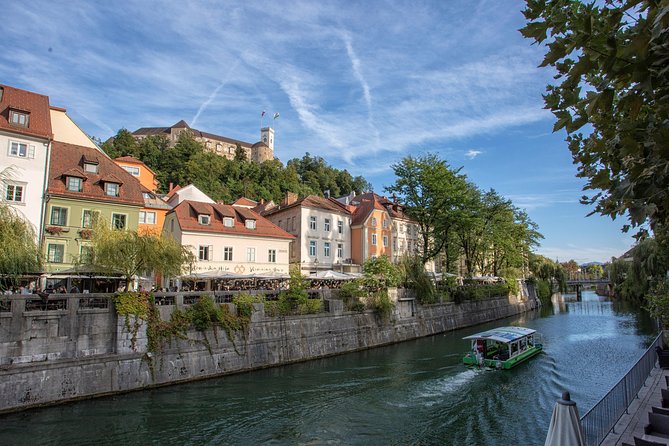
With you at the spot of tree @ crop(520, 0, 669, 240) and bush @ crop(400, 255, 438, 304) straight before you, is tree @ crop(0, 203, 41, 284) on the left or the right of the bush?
left

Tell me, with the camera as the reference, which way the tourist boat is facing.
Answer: facing away from the viewer and to the right of the viewer

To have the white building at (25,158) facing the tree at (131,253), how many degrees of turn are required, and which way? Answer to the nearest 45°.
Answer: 0° — it already faces it

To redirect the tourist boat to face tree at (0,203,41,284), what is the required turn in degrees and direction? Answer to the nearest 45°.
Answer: approximately 180°

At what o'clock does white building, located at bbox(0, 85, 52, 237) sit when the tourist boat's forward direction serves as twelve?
The white building is roughly at 7 o'clock from the tourist boat.

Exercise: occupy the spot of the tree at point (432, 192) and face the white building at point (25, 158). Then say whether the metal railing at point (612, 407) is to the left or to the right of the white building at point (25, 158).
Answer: left

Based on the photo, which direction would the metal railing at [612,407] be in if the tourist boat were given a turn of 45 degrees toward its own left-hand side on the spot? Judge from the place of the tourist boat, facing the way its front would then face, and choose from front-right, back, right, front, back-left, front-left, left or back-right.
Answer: back

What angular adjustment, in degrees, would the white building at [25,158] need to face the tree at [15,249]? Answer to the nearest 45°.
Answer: approximately 45° to its right
